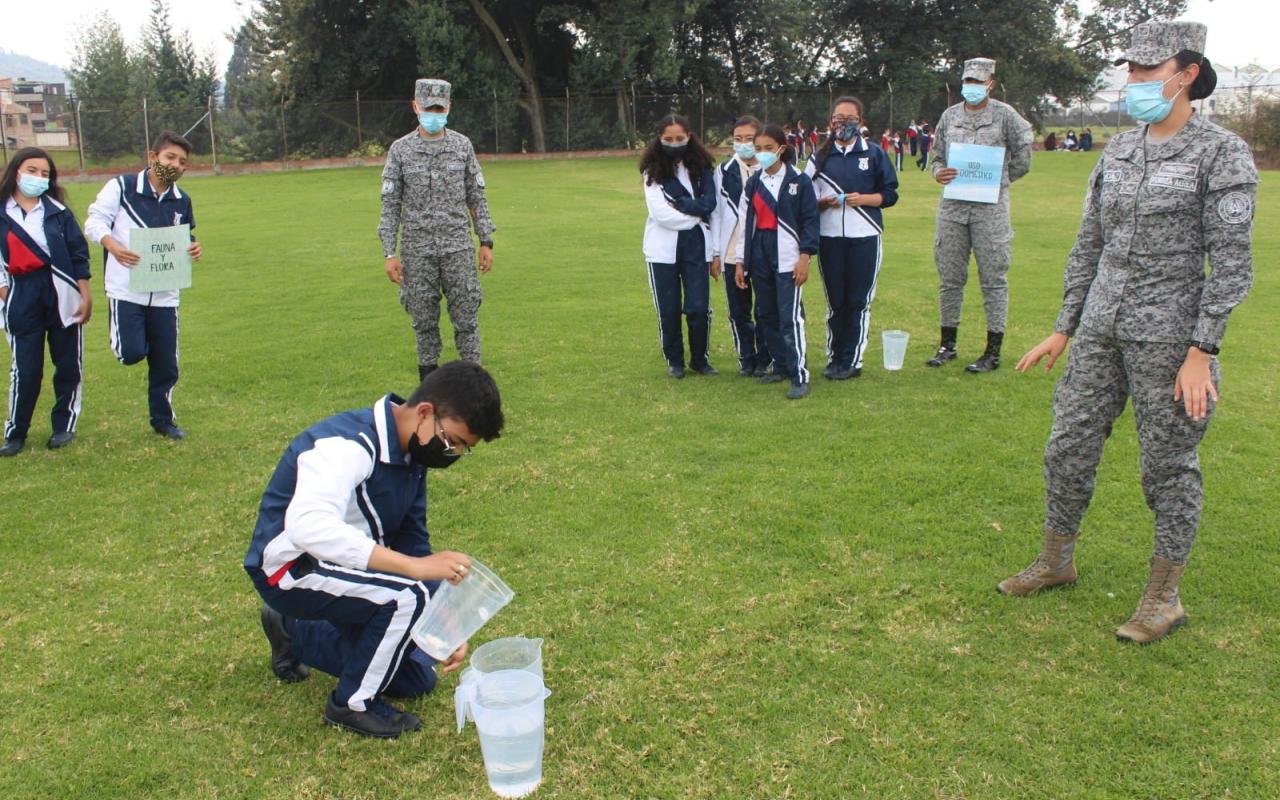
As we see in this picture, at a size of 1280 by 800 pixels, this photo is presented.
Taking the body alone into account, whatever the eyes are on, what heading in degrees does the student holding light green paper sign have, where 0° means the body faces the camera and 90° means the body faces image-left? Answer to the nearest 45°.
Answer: approximately 315°

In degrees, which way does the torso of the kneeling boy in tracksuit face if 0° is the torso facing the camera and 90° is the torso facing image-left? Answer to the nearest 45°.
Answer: approximately 270°

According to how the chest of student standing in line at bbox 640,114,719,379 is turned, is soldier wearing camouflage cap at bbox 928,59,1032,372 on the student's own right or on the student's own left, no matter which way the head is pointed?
on the student's own left

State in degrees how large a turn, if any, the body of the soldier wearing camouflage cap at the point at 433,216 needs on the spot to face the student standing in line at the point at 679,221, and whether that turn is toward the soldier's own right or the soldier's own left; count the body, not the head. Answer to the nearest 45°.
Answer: approximately 90° to the soldier's own left

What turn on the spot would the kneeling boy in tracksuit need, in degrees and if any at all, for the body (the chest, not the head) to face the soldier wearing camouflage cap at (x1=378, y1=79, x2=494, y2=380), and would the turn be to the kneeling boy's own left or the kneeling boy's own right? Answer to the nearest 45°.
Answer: approximately 90° to the kneeling boy's own left

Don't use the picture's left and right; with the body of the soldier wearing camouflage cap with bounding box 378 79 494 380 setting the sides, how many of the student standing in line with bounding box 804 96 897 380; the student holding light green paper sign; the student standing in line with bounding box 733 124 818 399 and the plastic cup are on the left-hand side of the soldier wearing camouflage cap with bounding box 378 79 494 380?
3

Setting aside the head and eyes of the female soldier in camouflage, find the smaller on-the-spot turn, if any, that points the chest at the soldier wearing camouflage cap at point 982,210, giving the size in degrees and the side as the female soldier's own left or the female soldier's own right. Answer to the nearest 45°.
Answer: approximately 135° to the female soldier's own right

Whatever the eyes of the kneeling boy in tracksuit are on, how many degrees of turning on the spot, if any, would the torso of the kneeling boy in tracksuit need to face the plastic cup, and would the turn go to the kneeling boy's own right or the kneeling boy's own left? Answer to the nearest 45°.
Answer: approximately 45° to the kneeling boy's own left

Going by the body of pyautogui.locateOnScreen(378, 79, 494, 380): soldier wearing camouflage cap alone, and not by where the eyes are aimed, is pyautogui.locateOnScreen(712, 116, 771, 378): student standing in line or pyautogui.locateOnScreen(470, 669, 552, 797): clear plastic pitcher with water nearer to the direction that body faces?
the clear plastic pitcher with water
